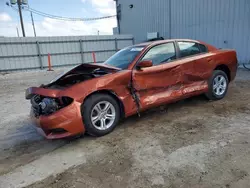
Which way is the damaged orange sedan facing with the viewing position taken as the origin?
facing the viewer and to the left of the viewer
